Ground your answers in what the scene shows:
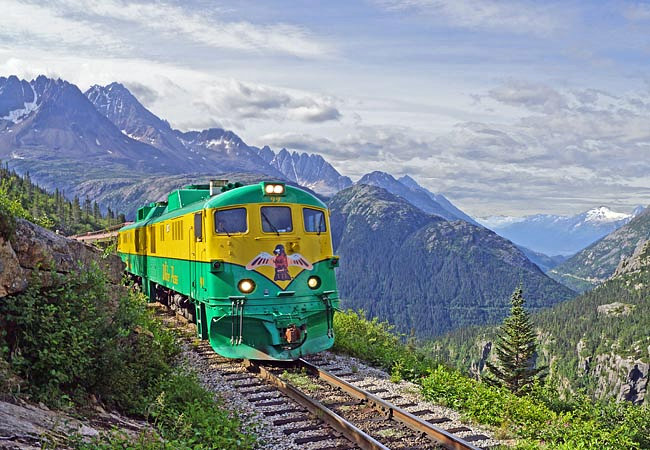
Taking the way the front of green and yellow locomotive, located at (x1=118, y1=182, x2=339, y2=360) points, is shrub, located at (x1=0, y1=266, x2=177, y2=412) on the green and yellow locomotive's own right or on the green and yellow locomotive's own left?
on the green and yellow locomotive's own right

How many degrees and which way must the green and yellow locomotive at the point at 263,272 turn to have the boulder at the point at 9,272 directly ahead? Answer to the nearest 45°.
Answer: approximately 90° to its right

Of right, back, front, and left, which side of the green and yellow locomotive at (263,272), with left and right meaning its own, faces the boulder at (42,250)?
right

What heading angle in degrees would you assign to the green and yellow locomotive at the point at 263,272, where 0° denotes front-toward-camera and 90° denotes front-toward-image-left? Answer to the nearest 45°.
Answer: approximately 315°
